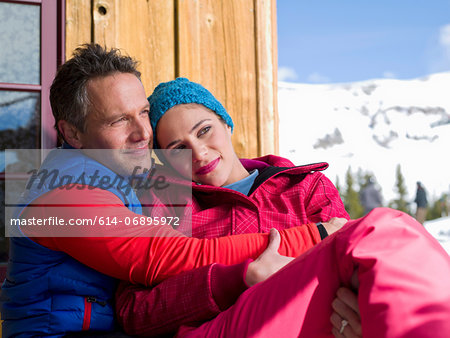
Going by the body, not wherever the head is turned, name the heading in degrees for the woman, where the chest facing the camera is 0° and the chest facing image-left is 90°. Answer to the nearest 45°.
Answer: approximately 315°

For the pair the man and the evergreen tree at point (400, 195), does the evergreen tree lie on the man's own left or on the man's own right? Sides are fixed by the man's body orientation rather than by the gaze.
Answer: on the man's own left

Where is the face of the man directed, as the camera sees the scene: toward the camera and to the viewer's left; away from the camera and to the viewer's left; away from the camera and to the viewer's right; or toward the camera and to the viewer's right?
toward the camera and to the viewer's right

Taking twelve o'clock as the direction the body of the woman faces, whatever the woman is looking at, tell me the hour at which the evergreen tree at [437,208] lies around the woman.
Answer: The evergreen tree is roughly at 8 o'clock from the woman.

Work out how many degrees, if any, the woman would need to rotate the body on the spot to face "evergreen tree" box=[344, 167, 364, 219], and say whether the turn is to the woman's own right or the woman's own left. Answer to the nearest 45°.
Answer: approximately 135° to the woman's own left

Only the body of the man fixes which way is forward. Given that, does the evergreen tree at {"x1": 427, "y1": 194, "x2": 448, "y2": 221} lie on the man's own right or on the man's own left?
on the man's own left
